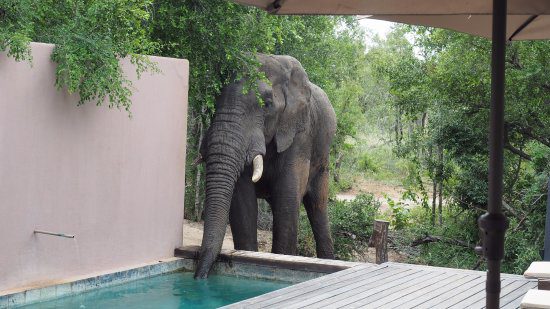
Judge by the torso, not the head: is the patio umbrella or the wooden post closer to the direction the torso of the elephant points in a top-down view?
the patio umbrella

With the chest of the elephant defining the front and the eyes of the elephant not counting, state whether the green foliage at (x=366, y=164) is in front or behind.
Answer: behind

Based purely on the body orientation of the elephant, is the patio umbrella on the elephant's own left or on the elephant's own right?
on the elephant's own left

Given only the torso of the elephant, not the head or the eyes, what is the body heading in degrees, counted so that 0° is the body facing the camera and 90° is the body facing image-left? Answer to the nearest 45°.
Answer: approximately 45°

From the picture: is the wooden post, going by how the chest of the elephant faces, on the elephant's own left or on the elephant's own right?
on the elephant's own left
